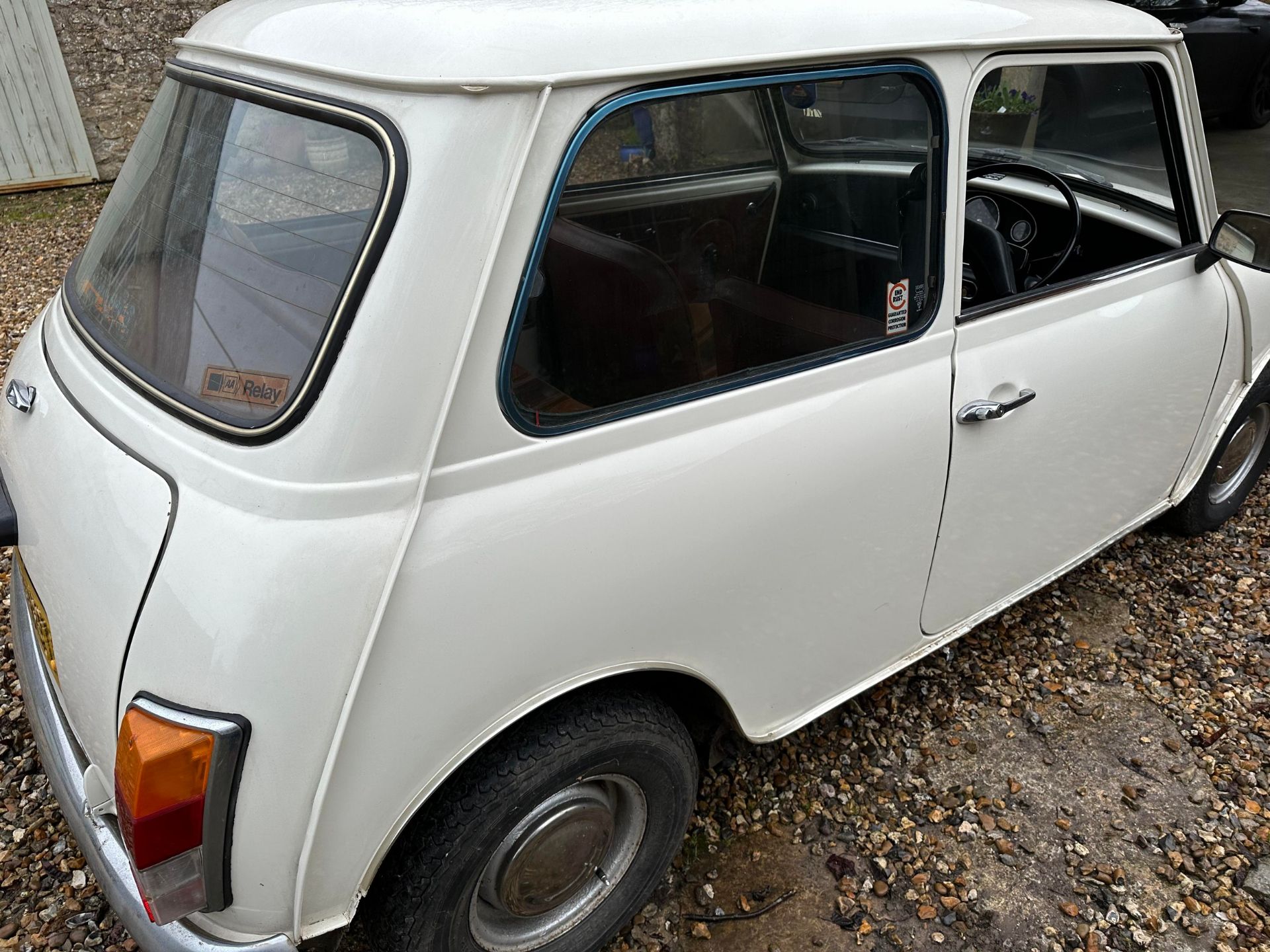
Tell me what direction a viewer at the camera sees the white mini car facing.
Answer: facing away from the viewer and to the right of the viewer

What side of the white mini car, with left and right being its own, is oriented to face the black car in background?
front

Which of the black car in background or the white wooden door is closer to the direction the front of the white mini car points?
the black car in background

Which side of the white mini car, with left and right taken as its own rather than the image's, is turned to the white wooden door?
left
